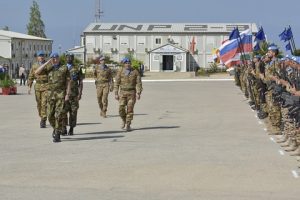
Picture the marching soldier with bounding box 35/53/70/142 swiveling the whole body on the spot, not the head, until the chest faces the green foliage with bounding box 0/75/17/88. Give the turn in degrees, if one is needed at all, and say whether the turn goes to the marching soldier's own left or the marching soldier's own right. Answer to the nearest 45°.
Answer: approximately 180°

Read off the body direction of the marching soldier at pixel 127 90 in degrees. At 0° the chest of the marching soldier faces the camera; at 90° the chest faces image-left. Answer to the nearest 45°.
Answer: approximately 0°

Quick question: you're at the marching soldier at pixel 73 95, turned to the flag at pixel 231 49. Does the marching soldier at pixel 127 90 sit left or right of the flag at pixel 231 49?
right

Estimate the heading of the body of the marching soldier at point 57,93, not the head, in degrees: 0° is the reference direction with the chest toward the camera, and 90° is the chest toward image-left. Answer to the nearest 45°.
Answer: approximately 0°

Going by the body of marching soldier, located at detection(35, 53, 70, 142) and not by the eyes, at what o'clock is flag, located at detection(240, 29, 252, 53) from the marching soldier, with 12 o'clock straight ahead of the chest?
The flag is roughly at 7 o'clock from the marching soldier.

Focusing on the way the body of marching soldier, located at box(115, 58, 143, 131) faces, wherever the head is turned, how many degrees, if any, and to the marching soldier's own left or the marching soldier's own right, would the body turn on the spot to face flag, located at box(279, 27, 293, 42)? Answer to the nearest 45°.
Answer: approximately 135° to the marching soldier's own left

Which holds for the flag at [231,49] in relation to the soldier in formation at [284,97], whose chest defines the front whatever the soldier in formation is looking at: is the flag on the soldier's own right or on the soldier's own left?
on the soldier's own right

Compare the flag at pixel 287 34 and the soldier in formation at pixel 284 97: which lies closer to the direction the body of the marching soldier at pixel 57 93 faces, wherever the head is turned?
the soldier in formation

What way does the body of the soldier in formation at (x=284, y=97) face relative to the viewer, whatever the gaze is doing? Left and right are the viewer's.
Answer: facing to the left of the viewer

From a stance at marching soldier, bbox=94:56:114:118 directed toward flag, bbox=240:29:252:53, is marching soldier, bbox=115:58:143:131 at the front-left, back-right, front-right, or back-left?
back-right
